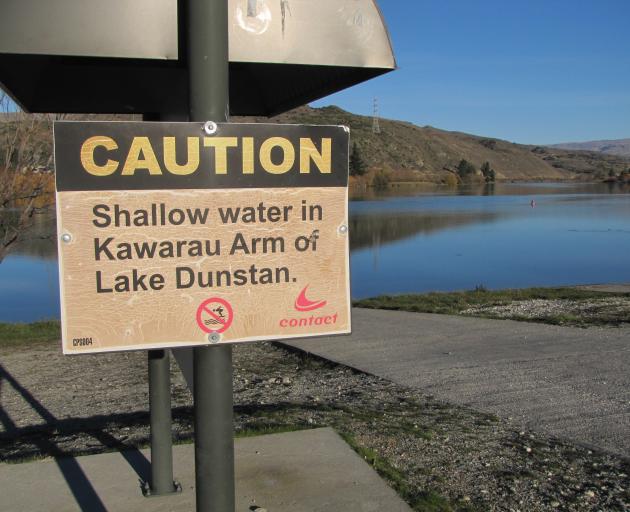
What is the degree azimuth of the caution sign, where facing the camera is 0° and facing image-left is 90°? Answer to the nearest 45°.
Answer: approximately 0°

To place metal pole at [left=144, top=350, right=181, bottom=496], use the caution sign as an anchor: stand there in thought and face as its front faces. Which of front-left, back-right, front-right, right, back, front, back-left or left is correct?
back
